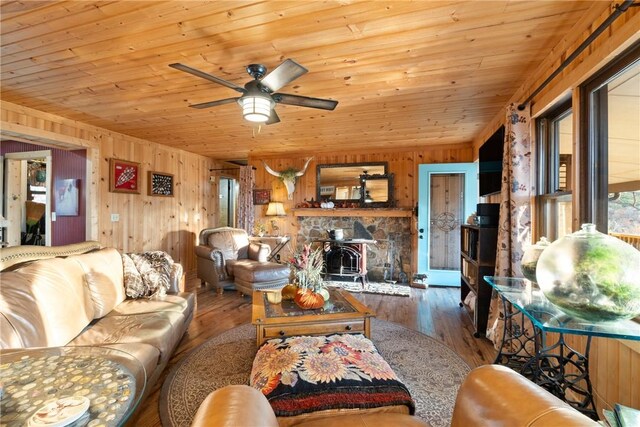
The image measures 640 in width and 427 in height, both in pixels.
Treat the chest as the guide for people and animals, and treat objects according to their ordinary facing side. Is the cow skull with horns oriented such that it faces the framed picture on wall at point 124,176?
no

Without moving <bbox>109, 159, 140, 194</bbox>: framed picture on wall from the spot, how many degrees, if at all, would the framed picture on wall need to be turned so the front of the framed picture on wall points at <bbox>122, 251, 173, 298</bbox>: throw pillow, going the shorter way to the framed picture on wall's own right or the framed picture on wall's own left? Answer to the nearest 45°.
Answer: approximately 45° to the framed picture on wall's own right

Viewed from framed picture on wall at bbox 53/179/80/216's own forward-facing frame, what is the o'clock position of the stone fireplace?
The stone fireplace is roughly at 8 o'clock from the framed picture on wall.

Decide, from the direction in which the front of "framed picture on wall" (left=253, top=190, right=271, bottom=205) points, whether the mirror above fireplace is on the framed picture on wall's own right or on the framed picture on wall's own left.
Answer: on the framed picture on wall's own left

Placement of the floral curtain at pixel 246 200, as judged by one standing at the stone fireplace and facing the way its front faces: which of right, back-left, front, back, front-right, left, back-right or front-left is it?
right

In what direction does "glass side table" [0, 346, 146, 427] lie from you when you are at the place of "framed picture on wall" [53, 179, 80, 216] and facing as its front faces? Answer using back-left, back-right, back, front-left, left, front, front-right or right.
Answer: front

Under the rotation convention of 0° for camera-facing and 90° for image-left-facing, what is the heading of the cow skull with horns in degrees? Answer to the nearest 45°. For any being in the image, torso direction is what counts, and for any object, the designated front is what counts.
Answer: approximately 0°

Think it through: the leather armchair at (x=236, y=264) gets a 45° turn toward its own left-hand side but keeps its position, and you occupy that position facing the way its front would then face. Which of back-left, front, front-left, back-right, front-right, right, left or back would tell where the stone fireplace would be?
front

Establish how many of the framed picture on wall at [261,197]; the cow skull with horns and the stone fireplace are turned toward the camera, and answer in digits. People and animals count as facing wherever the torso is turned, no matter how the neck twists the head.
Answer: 3

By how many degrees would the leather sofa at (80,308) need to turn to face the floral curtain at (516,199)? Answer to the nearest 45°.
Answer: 0° — it already faces it

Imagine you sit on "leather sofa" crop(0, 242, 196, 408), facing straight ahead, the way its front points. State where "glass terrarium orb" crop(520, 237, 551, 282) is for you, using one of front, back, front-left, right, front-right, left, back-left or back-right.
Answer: front

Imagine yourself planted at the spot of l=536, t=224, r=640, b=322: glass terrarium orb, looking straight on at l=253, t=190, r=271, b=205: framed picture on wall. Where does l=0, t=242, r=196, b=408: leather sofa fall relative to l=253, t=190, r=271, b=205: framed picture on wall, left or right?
left

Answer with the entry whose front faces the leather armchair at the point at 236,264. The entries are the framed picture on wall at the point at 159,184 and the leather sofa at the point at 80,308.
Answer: the framed picture on wall

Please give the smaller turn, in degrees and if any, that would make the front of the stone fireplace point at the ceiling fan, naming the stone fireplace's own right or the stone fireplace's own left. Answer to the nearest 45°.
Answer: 0° — it already faces it

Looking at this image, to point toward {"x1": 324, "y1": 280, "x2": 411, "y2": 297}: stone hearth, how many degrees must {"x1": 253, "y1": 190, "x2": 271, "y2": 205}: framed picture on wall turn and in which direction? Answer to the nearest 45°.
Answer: approximately 45° to its left

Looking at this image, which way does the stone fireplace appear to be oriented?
toward the camera

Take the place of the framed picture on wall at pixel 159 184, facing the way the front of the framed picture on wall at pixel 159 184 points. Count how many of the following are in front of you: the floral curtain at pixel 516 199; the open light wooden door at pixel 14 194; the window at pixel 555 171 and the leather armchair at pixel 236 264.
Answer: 3

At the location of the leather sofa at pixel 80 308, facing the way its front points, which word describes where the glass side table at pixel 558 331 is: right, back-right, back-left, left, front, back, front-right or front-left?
front

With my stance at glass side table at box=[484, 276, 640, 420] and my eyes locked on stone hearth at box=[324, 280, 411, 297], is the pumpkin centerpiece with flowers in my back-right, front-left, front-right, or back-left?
front-left

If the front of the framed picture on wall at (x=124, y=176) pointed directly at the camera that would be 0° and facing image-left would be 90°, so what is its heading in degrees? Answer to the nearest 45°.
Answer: approximately 315°
